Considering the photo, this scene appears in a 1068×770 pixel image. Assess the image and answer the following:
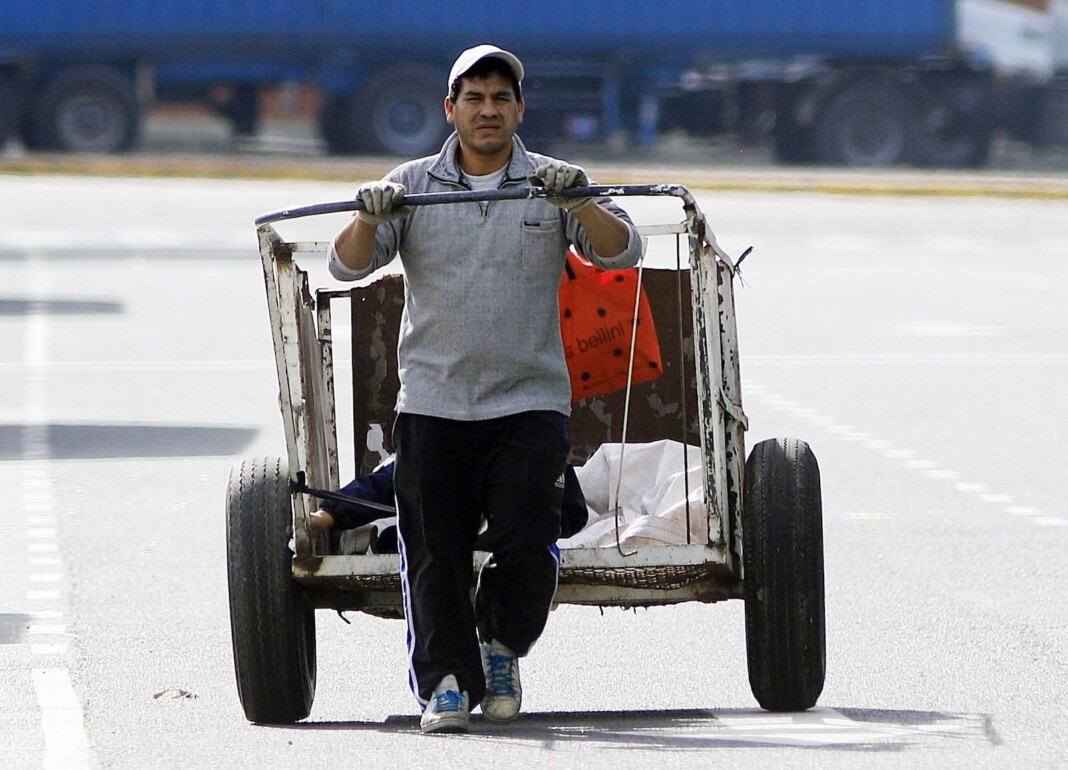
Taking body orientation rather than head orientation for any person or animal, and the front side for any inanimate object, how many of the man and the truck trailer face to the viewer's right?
1

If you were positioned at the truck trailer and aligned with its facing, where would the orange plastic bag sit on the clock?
The orange plastic bag is roughly at 3 o'clock from the truck trailer.

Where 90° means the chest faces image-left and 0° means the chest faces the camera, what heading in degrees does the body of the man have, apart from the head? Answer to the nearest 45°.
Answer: approximately 0°

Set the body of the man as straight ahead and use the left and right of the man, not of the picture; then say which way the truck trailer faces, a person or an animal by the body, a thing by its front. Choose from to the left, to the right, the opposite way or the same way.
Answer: to the left

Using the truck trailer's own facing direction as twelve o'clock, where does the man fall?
The man is roughly at 3 o'clock from the truck trailer.

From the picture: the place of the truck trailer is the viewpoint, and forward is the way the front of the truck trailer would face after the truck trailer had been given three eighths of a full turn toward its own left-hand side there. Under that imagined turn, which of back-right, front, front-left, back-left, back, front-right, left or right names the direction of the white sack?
back-left

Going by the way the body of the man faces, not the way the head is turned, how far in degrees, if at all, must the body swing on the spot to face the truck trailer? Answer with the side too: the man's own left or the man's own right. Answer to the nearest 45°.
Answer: approximately 180°

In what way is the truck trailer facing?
to the viewer's right

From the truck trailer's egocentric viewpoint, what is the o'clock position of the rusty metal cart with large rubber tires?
The rusty metal cart with large rubber tires is roughly at 3 o'clock from the truck trailer.
